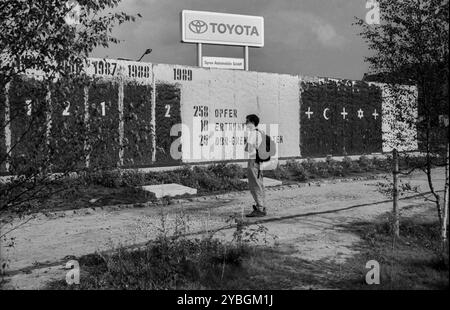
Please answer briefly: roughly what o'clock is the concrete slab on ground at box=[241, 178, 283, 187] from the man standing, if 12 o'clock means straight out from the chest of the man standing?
The concrete slab on ground is roughly at 3 o'clock from the man standing.

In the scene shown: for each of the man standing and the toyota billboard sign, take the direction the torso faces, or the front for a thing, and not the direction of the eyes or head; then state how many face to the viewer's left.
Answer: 1

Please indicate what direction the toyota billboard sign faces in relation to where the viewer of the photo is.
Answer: facing the viewer and to the right of the viewer

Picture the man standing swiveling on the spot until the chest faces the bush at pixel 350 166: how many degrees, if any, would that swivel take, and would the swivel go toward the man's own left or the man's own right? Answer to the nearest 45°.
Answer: approximately 90° to the man's own right

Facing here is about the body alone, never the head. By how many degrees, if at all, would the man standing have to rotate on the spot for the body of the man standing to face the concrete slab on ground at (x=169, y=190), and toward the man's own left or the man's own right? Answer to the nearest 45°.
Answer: approximately 45° to the man's own right

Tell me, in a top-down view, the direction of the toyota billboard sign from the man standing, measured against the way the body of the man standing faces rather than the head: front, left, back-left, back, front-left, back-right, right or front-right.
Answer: right

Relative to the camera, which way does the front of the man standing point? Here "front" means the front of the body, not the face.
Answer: to the viewer's left

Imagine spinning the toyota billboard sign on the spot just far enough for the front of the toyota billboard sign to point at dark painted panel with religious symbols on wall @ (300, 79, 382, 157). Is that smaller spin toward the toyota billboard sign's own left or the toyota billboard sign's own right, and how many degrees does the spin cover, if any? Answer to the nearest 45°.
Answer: approximately 45° to the toyota billboard sign's own left

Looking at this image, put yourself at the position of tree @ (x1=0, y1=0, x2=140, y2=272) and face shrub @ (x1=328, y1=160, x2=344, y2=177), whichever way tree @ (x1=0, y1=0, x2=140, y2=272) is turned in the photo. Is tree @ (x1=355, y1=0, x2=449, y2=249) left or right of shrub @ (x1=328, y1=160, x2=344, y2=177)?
right
